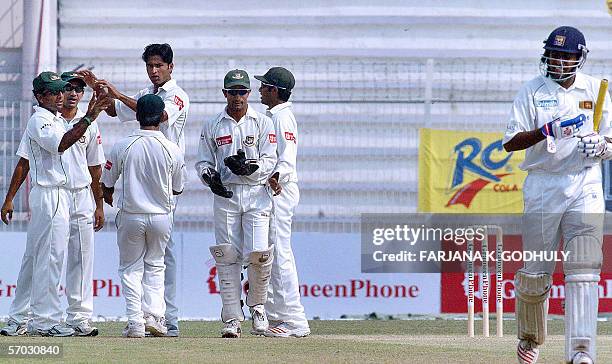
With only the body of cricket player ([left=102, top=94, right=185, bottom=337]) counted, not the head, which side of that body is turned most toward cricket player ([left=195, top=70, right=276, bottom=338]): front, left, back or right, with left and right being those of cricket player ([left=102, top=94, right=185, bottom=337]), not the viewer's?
right

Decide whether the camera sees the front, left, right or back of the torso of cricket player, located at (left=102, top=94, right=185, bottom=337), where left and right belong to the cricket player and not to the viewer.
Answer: back

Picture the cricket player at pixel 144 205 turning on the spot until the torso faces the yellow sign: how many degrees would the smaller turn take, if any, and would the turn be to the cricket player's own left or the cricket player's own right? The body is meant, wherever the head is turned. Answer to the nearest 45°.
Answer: approximately 45° to the cricket player's own right

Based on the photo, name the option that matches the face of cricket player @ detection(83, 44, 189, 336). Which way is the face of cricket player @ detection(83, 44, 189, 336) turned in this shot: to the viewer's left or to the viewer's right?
to the viewer's left

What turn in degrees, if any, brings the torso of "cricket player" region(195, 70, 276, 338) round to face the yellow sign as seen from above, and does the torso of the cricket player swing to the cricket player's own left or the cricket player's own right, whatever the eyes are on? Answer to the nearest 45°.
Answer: approximately 135° to the cricket player's own left

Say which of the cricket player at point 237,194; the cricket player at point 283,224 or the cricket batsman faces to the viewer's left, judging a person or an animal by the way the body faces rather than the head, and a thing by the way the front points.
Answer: the cricket player at point 283,224

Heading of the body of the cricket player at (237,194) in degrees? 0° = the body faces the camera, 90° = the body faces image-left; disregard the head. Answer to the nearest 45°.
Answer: approximately 0°

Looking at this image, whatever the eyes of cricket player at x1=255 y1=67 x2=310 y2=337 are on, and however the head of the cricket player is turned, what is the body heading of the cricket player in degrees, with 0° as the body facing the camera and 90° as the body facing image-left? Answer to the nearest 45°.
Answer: approximately 90°
